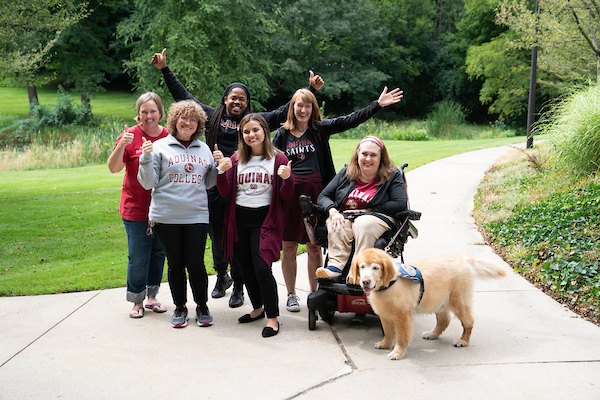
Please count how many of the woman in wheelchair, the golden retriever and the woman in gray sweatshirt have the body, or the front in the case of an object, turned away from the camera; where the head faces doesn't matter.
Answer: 0

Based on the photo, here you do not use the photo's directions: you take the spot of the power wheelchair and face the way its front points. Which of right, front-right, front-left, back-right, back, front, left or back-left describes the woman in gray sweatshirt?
front-right

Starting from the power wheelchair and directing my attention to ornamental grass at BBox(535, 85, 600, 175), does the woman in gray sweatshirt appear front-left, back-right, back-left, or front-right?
back-left

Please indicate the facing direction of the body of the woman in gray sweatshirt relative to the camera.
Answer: toward the camera

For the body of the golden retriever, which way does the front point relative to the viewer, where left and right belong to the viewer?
facing the viewer and to the left of the viewer

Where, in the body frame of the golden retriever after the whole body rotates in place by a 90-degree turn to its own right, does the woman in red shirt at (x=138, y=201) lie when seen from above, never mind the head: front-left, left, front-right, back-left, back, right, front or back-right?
front-left

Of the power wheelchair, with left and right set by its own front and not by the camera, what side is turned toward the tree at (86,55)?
right

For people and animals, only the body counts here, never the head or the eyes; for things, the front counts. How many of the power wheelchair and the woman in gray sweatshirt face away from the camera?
0

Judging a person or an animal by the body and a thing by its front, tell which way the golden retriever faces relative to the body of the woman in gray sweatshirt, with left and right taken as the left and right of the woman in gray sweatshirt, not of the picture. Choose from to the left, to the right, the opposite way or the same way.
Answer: to the right

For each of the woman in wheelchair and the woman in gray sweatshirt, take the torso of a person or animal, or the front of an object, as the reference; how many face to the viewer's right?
0
